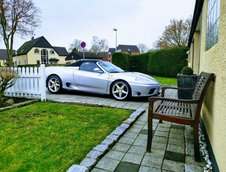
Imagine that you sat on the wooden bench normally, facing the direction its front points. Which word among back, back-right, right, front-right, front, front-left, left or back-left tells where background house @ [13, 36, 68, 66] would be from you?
front-right

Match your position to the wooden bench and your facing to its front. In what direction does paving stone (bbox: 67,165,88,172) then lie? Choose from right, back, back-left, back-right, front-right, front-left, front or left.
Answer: front-left

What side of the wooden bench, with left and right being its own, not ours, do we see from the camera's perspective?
left

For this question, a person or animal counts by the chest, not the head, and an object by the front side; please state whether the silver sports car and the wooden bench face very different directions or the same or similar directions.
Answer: very different directions

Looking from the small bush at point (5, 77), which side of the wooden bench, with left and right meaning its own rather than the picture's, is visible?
front

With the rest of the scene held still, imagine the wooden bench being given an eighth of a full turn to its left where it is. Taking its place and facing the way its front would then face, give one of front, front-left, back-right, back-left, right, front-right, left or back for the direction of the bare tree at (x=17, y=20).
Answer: right

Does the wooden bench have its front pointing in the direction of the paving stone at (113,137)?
yes

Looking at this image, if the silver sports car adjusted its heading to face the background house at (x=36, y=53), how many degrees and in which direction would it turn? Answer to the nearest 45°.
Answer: approximately 135° to its left

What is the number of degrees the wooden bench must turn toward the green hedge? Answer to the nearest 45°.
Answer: approximately 90° to its right

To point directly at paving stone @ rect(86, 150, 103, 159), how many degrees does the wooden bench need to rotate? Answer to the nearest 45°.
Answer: approximately 45° to its left

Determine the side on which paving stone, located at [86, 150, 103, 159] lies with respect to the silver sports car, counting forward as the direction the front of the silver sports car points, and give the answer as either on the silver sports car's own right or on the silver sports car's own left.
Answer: on the silver sports car's own right

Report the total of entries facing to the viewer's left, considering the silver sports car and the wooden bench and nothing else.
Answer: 1

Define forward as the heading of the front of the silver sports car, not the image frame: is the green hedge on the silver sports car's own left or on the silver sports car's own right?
on the silver sports car's own left

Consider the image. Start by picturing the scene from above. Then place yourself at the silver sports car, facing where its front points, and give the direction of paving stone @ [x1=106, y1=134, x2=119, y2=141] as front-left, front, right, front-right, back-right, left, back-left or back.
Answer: front-right
